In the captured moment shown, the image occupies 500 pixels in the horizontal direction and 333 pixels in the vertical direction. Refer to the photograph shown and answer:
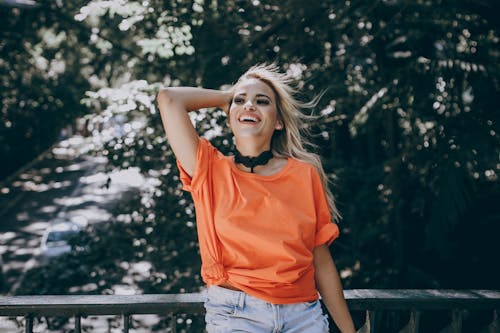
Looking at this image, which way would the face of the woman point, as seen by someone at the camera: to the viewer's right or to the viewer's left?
to the viewer's left

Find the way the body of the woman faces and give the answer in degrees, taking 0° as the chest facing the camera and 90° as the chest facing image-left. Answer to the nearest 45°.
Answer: approximately 0°
